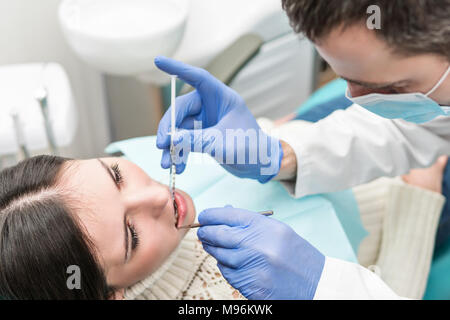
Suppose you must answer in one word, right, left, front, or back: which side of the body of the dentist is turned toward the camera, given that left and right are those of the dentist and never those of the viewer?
left

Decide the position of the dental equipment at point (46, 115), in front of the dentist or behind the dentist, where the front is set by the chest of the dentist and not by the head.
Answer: in front

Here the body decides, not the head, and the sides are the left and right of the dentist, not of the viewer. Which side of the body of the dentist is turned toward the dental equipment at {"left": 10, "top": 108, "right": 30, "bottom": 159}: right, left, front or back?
front
